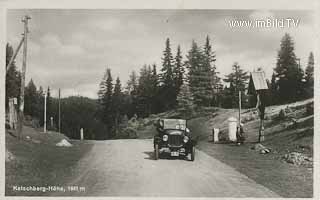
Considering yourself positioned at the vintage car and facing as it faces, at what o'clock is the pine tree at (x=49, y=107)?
The pine tree is roughly at 5 o'clock from the vintage car.

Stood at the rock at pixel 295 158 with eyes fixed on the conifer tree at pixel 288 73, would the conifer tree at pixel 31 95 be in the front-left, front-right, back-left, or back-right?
front-left

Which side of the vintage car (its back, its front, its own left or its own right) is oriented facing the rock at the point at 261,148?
left

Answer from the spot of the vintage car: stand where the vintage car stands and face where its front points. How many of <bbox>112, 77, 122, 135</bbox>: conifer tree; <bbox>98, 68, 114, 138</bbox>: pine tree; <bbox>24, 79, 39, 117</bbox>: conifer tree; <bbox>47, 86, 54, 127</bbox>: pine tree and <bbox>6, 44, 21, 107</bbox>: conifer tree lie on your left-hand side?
0

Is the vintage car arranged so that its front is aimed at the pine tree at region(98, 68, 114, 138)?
no

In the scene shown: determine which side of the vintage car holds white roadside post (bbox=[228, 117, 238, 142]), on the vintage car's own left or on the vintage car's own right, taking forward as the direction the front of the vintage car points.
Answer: on the vintage car's own left

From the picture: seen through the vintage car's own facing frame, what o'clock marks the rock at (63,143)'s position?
The rock is roughly at 3 o'clock from the vintage car.

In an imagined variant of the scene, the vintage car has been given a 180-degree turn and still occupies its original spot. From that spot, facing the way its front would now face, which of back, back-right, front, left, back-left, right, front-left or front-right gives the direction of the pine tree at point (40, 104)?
left

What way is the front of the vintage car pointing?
toward the camera

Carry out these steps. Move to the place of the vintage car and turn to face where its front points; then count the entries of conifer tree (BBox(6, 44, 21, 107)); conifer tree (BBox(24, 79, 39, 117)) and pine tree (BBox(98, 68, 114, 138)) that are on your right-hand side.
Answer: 3

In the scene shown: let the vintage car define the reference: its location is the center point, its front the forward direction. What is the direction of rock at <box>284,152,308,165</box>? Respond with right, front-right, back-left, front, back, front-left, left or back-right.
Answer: left
